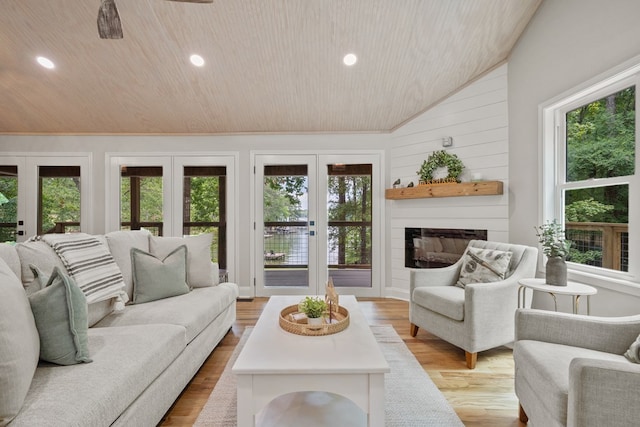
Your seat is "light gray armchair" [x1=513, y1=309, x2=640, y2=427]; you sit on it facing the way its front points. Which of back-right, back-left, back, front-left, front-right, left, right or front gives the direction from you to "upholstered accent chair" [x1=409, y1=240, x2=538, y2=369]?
right

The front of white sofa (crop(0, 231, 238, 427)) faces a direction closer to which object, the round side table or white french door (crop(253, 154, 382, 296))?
the round side table

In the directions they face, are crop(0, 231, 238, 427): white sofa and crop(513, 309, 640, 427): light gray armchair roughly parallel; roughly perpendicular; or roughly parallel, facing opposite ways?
roughly parallel, facing opposite ways

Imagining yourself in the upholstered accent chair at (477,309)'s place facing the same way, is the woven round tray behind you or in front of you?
in front

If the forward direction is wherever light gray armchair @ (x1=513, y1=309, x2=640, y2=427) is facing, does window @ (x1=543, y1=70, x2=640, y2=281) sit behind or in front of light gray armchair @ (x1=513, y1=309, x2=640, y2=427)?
behind

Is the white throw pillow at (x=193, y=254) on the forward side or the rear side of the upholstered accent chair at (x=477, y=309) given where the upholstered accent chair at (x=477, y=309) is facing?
on the forward side

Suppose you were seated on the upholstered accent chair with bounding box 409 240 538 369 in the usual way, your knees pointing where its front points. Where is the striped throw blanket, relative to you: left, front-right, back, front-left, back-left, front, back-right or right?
front

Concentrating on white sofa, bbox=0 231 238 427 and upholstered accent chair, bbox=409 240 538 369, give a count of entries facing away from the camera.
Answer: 0

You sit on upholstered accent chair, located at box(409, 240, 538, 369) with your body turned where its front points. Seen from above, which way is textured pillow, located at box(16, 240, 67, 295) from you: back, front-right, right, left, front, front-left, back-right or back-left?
front

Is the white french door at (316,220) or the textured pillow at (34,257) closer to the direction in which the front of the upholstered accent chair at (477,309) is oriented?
the textured pillow

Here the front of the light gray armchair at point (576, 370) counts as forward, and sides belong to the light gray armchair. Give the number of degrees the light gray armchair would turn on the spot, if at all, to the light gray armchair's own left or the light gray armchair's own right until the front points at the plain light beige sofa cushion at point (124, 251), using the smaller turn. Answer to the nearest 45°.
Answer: approximately 45° to the light gray armchair's own right

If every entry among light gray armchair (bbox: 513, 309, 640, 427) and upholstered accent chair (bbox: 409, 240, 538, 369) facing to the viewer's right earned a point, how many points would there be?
0

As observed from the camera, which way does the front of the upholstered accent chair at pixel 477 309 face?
facing the viewer and to the left of the viewer

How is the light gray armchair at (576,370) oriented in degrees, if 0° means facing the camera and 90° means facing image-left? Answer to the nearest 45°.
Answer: approximately 45°

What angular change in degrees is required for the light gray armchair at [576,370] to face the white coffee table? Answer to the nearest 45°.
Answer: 0° — it already faces it

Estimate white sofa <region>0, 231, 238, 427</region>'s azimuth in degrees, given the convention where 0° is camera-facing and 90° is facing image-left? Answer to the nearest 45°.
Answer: approximately 315°

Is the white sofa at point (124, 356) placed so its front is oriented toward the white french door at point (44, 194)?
no
